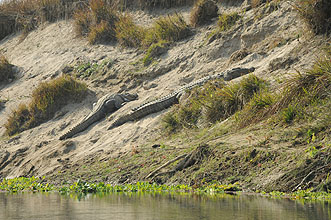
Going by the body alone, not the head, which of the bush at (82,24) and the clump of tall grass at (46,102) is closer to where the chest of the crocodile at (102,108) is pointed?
the bush

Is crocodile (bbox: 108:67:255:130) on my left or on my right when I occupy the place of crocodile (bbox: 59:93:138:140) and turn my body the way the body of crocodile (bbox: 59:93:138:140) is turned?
on my right

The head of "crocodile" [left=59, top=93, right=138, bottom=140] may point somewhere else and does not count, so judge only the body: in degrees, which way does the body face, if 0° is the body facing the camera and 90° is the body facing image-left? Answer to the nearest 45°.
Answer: approximately 225°

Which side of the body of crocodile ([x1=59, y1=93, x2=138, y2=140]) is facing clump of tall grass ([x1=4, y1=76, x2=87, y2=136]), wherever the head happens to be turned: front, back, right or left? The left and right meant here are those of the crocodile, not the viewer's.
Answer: left

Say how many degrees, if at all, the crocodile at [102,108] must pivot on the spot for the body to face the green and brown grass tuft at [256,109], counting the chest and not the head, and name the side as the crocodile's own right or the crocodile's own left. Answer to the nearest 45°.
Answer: approximately 90° to the crocodile's own right
